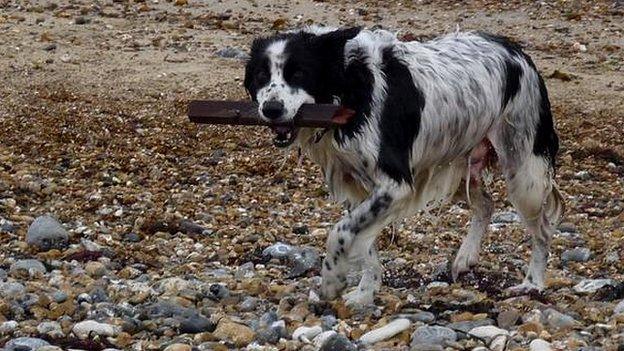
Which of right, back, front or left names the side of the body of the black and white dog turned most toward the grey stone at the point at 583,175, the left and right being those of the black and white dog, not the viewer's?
back

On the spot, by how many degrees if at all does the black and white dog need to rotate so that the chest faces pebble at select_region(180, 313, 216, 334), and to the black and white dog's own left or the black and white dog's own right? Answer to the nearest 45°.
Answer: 0° — it already faces it

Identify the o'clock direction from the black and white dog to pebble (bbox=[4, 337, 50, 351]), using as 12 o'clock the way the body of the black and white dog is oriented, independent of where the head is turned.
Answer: The pebble is roughly at 12 o'clock from the black and white dog.

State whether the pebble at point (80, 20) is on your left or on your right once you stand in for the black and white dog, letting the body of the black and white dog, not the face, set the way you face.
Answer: on your right

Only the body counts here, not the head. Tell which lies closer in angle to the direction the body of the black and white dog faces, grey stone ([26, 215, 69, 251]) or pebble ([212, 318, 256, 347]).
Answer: the pebble

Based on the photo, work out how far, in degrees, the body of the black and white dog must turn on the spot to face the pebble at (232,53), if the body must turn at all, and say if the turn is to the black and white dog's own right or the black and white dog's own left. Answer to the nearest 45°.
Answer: approximately 135° to the black and white dog's own right

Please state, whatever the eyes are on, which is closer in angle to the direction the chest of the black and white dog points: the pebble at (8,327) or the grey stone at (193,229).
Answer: the pebble

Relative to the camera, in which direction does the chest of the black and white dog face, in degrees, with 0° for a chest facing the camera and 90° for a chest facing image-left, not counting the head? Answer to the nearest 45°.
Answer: approximately 45°

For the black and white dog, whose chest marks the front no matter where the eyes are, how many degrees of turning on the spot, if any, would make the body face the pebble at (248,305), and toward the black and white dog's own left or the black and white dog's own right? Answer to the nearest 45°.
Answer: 0° — it already faces it

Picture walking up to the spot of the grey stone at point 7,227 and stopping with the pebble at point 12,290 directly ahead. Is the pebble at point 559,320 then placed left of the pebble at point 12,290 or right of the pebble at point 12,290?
left
